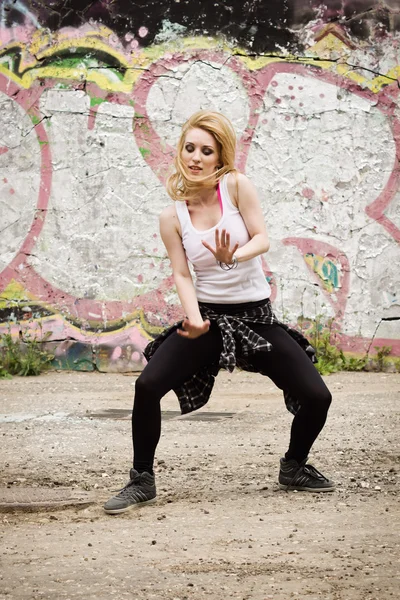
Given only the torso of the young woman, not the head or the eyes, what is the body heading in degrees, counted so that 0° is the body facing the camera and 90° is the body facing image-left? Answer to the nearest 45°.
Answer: approximately 0°

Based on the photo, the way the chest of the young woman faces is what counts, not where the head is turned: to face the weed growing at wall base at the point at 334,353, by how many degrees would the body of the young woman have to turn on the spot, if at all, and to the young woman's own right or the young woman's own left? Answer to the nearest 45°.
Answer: approximately 180°

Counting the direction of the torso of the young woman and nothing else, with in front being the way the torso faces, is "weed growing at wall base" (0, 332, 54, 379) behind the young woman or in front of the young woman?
behind
